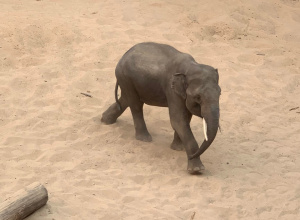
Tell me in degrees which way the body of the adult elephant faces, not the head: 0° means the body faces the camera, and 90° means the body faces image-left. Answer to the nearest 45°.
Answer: approximately 315°

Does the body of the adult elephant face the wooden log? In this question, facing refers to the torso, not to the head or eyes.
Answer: no
